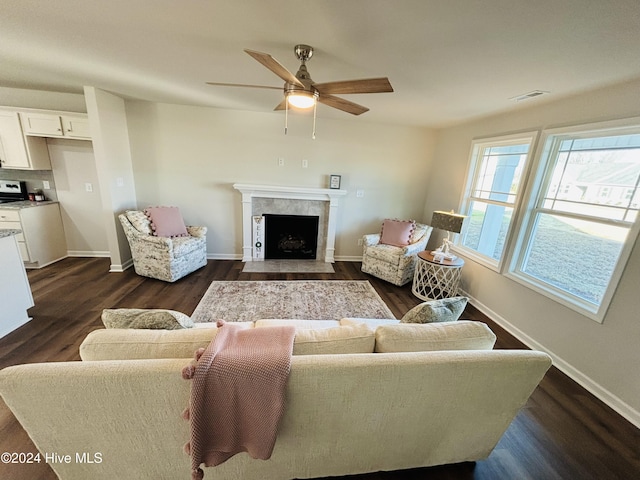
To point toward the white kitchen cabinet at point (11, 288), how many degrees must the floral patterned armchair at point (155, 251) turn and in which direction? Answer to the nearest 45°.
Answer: approximately 90° to its right

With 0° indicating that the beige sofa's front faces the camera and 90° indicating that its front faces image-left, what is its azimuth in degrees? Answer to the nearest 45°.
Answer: approximately 180°

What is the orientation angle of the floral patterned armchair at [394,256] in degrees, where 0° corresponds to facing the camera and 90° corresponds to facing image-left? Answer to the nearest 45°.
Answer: approximately 45°

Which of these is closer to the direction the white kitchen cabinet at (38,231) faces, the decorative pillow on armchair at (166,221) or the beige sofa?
the beige sofa

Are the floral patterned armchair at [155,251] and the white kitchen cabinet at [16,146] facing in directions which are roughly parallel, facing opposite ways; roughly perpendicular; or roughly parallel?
roughly perpendicular

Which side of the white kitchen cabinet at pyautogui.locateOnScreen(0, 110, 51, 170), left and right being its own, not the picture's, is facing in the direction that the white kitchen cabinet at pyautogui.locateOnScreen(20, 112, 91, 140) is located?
left

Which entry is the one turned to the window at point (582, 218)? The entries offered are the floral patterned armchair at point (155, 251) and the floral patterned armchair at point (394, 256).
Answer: the floral patterned armchair at point (155, 251)

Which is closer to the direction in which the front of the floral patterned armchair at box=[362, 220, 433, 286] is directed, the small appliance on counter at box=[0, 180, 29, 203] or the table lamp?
the small appliance on counter

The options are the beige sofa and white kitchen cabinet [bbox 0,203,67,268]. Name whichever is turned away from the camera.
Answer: the beige sofa

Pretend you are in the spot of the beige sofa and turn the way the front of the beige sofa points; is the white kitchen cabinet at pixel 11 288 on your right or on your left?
on your left

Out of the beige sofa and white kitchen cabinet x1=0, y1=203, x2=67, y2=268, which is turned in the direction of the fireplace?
the beige sofa
